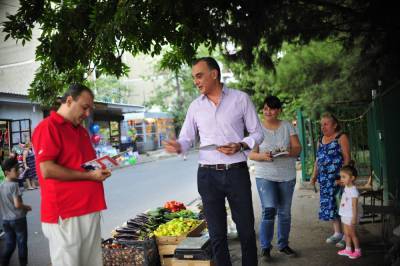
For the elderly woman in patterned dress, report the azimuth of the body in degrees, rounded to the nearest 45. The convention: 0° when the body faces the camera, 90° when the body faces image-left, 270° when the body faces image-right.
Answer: approximately 45°

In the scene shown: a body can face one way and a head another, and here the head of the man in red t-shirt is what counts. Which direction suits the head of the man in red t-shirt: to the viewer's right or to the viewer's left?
to the viewer's right

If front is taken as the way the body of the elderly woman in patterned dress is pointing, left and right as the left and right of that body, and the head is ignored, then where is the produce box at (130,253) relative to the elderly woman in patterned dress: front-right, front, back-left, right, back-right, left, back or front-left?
front

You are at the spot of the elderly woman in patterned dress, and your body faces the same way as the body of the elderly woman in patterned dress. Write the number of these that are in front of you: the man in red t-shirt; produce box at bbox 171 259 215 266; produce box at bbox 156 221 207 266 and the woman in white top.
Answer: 4

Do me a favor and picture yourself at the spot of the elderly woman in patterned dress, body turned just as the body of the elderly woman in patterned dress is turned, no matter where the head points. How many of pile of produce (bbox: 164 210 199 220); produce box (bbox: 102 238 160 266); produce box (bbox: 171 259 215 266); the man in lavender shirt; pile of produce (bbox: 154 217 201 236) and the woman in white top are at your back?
0

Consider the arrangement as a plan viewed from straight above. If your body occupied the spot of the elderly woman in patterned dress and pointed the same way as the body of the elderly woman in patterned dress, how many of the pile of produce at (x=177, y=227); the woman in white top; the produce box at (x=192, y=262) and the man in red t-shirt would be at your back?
0

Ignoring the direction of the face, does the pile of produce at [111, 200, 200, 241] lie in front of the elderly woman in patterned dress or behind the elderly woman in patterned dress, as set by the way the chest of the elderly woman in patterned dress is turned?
in front

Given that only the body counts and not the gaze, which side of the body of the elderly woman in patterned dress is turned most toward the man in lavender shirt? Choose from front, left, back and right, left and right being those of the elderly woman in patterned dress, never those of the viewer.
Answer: front

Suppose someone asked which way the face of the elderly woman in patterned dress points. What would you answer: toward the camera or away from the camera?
toward the camera

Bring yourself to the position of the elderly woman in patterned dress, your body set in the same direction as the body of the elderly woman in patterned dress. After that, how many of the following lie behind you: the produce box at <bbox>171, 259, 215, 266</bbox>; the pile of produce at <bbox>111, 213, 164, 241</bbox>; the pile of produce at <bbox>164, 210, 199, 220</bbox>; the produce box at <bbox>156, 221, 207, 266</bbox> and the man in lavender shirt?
0

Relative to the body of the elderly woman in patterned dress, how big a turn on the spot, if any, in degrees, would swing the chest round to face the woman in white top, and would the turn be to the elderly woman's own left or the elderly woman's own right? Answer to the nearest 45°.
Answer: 0° — they already face them

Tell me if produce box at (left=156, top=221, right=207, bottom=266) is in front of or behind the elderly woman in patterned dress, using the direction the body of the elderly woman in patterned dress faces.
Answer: in front

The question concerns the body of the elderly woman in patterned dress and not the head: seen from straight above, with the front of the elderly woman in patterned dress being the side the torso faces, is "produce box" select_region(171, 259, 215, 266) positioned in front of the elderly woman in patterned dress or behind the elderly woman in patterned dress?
in front

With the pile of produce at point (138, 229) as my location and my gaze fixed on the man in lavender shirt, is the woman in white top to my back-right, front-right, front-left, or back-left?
front-left

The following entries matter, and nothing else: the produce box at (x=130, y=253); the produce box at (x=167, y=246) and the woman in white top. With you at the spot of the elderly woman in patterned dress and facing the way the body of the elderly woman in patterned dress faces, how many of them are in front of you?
3
